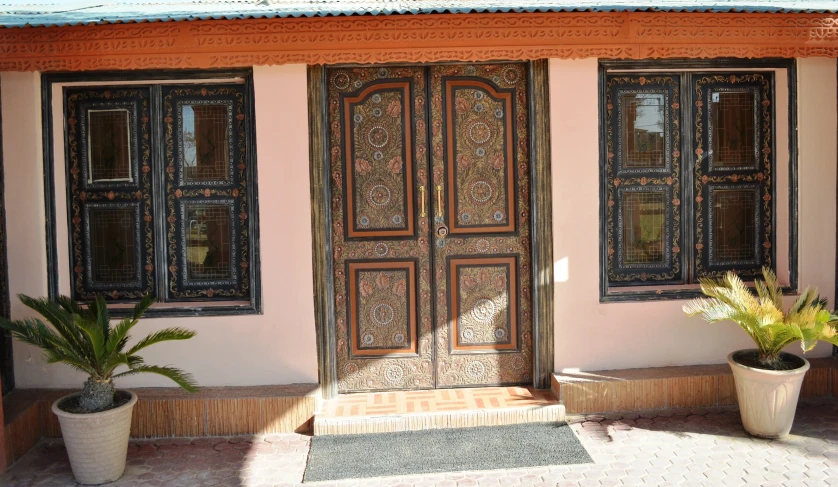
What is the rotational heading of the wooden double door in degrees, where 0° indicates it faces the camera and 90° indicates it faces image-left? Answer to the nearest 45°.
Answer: approximately 0°

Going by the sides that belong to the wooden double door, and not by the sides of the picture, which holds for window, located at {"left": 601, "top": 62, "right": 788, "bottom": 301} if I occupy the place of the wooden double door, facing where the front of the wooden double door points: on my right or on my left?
on my left

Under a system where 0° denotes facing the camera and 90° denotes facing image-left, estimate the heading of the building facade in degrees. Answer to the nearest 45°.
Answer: approximately 0°

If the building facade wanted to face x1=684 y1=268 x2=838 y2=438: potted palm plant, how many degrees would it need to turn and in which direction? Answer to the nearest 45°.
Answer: approximately 90° to its left

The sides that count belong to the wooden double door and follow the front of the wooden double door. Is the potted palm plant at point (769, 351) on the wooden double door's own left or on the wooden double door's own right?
on the wooden double door's own left
